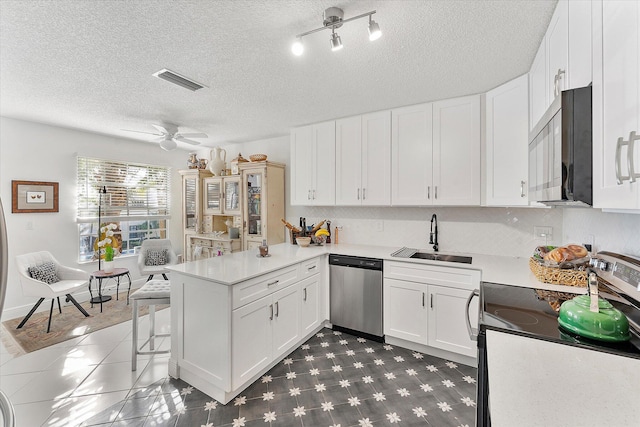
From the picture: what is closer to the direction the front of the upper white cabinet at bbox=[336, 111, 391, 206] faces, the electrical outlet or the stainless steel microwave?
the stainless steel microwave

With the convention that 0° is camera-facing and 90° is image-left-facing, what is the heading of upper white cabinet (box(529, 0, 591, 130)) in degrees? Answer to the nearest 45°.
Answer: approximately 90°

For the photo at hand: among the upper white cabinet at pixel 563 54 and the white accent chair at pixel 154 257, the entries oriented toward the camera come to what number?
1

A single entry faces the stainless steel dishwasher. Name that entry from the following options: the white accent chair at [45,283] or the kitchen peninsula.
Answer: the white accent chair

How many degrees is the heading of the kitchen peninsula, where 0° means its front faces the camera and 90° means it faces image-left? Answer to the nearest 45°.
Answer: approximately 315°

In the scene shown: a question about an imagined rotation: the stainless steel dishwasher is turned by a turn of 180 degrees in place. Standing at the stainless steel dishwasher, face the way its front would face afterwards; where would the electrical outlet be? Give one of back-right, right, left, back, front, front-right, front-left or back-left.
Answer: front-right

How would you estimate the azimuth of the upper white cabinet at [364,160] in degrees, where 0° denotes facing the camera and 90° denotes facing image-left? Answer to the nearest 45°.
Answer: approximately 45°

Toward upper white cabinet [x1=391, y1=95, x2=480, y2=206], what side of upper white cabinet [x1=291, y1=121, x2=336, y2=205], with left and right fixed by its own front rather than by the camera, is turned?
left

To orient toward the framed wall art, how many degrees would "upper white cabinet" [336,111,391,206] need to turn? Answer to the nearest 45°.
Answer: approximately 45° to its right

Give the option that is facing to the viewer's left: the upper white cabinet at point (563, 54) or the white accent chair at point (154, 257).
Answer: the upper white cabinet
